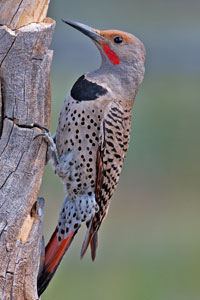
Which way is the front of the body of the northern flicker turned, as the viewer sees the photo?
to the viewer's left
